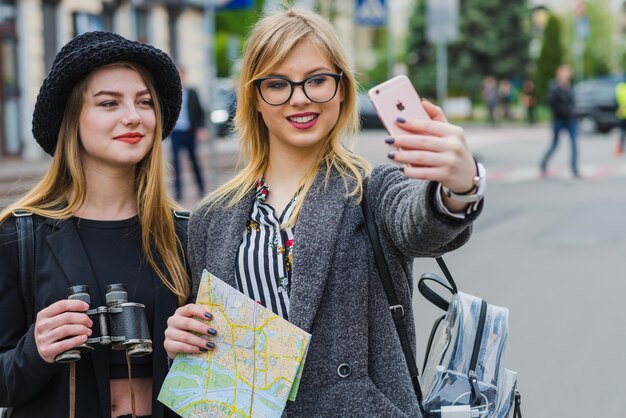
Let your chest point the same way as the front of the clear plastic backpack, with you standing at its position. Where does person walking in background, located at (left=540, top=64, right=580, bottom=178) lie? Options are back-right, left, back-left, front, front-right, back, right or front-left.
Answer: left

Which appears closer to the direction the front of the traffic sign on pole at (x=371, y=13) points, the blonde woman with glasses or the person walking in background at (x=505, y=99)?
the blonde woman with glasses

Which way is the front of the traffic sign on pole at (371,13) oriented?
toward the camera

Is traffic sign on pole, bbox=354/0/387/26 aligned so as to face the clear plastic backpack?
yes

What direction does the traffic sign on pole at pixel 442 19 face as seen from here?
away from the camera

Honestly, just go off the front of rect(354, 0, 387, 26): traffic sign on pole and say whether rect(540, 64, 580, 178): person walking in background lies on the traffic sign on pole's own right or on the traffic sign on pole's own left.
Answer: on the traffic sign on pole's own left

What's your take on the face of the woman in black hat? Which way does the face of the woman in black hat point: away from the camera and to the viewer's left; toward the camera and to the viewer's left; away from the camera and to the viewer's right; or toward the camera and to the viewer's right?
toward the camera and to the viewer's right

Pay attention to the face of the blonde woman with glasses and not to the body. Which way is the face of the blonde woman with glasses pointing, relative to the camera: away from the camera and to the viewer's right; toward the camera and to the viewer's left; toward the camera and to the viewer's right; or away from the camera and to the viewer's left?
toward the camera and to the viewer's right

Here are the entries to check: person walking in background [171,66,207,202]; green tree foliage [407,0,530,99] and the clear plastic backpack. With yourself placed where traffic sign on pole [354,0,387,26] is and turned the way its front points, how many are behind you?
1
